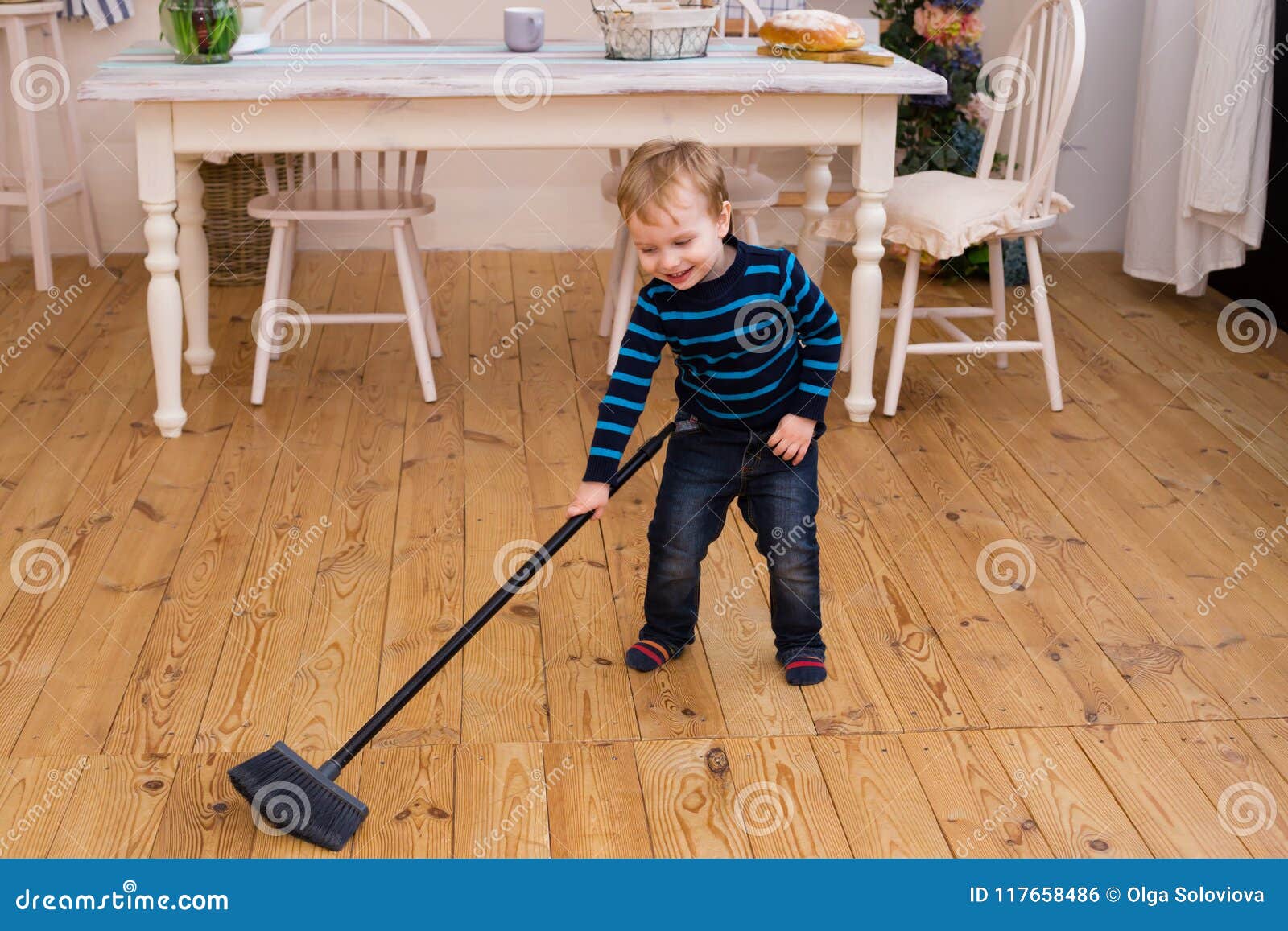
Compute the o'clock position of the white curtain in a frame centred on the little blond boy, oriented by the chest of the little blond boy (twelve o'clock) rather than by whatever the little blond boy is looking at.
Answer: The white curtain is roughly at 7 o'clock from the little blond boy.

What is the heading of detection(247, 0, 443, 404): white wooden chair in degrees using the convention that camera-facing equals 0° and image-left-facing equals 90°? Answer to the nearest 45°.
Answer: approximately 0°

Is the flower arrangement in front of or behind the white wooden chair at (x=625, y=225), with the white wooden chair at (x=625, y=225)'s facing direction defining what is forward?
behind

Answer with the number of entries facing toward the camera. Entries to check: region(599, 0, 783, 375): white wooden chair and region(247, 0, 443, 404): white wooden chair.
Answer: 2

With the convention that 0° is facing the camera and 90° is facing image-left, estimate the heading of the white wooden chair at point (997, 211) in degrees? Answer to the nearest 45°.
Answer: approximately 90°

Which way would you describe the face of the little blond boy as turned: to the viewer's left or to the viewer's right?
to the viewer's left

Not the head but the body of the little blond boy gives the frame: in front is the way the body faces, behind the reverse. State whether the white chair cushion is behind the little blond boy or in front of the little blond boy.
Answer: behind

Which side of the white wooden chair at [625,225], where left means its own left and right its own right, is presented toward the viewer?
front

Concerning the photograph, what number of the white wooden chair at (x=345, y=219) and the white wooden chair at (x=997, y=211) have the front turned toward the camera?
1

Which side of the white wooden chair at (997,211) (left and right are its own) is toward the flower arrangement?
right

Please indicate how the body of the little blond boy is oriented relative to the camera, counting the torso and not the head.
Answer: toward the camera

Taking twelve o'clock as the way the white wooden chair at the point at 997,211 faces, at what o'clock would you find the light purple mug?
The light purple mug is roughly at 12 o'clock from the white wooden chair.

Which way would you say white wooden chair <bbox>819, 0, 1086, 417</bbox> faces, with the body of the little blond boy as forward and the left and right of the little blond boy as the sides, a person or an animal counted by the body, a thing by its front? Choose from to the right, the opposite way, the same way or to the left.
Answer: to the right

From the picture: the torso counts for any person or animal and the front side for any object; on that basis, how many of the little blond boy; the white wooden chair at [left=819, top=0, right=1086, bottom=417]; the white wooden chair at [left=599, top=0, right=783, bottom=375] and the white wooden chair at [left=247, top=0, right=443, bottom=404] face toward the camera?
3
